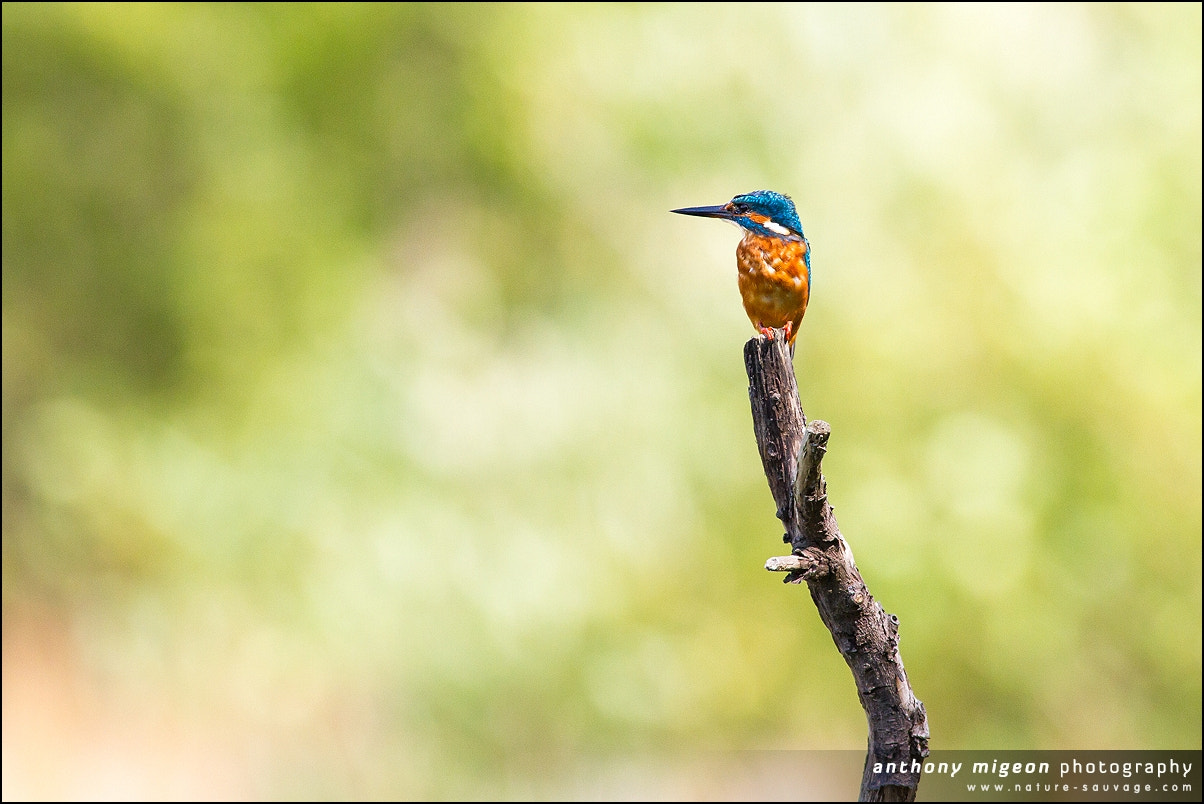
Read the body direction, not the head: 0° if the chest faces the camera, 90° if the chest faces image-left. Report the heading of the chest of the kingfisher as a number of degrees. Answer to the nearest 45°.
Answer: approximately 45°
